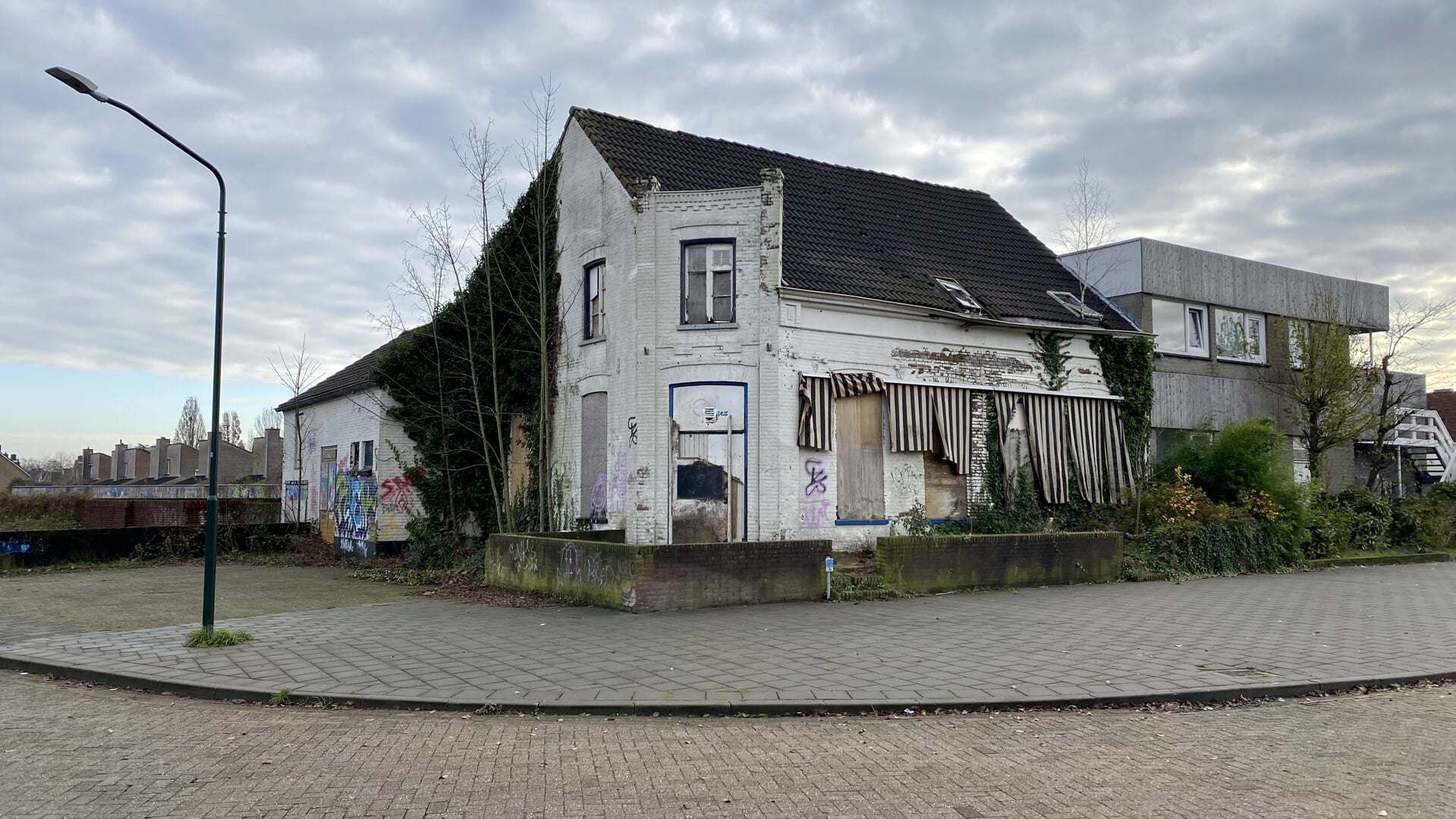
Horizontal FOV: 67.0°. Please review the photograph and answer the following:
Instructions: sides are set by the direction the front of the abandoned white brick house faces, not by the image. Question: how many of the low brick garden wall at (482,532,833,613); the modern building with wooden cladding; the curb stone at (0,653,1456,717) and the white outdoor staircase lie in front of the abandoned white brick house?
2

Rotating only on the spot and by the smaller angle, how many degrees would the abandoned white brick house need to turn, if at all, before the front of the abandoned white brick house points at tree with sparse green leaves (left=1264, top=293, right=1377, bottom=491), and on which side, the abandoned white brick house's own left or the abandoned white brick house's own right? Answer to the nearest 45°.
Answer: approximately 135° to the abandoned white brick house's own left

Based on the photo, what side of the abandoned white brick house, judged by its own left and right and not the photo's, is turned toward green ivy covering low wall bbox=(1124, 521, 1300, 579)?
left

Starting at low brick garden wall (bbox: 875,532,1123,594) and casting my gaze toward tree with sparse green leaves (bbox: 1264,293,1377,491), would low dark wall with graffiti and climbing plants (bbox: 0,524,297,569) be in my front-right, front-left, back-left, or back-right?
back-left

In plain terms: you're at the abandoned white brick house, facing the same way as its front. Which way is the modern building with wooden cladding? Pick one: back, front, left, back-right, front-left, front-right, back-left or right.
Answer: back-left

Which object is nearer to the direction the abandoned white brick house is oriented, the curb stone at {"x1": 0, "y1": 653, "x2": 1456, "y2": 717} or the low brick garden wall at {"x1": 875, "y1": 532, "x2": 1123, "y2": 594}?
the curb stone

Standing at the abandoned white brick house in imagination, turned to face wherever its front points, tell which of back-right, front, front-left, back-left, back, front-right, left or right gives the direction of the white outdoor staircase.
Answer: back-left

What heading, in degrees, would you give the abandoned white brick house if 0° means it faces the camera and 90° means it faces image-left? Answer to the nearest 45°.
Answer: approximately 0°
